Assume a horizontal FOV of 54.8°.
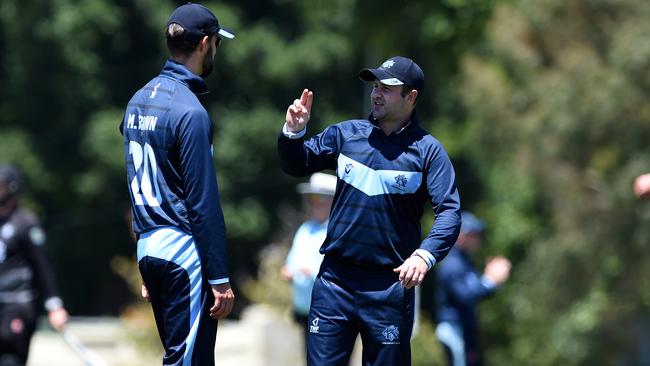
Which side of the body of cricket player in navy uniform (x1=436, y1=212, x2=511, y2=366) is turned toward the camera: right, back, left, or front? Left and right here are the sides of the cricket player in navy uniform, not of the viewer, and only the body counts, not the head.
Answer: right

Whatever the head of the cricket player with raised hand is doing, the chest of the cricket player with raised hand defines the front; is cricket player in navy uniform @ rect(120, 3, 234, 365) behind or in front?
in front

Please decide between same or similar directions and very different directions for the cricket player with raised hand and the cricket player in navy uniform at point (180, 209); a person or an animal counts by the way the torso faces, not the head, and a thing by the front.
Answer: very different directions

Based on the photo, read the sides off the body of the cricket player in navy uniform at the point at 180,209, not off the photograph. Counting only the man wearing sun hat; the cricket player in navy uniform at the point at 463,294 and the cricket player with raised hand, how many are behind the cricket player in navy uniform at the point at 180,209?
0

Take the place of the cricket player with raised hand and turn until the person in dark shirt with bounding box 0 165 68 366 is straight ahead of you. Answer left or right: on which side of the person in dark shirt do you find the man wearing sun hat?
right

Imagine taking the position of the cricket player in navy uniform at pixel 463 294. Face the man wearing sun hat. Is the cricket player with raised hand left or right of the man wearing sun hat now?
left

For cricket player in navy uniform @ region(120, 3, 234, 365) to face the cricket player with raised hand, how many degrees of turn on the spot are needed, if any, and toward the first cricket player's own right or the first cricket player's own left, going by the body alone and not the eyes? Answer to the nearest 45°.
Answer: approximately 45° to the first cricket player's own right

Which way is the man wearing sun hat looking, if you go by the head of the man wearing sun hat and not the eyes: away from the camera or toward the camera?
toward the camera

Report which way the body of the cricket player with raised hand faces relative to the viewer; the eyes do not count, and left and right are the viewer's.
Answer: facing the viewer and to the left of the viewer

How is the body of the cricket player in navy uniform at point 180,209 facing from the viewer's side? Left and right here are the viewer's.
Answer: facing away from the viewer and to the right of the viewer
